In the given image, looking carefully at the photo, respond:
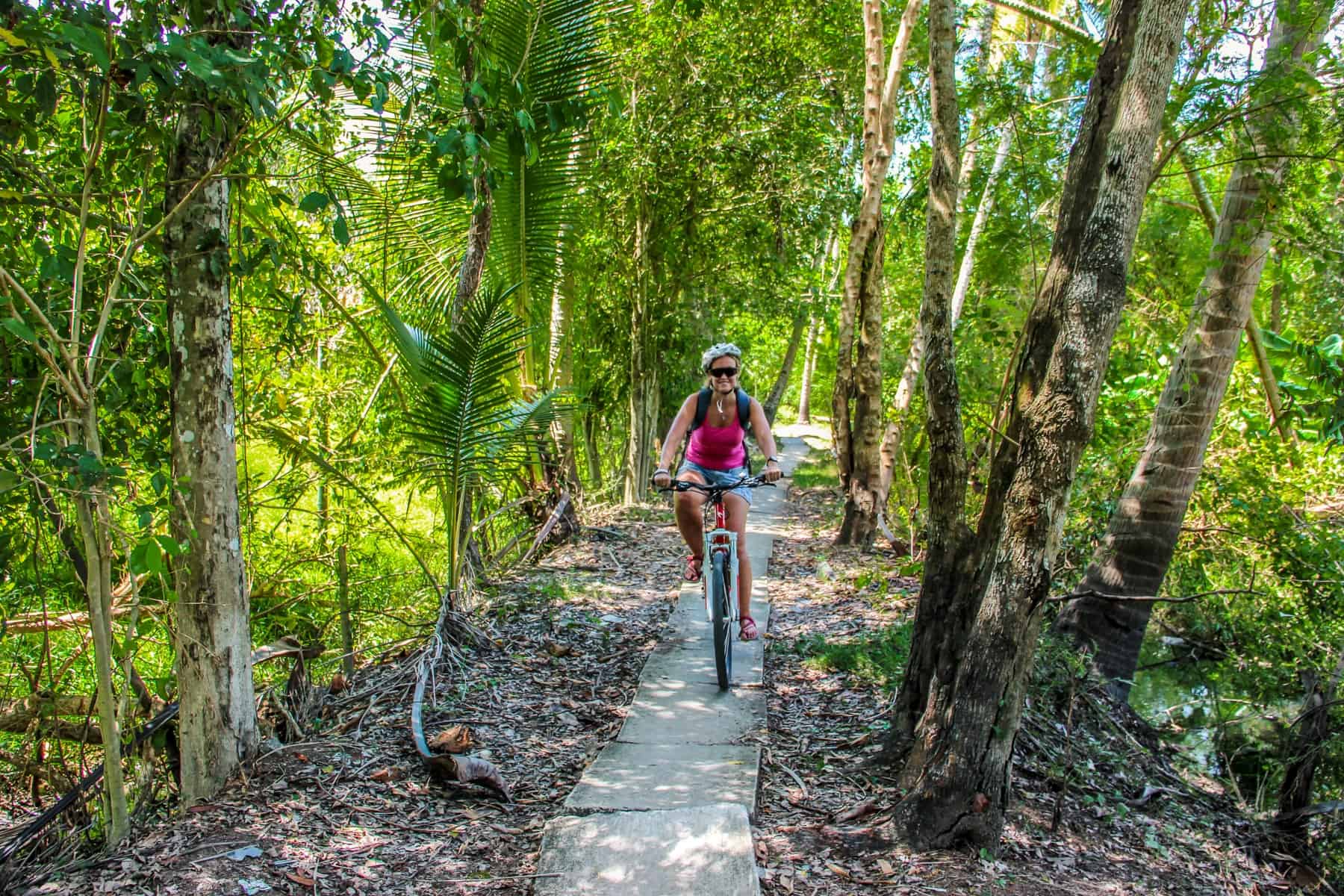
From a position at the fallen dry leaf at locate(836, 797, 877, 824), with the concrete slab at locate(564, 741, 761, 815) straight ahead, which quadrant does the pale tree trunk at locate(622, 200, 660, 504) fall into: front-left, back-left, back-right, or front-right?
front-right

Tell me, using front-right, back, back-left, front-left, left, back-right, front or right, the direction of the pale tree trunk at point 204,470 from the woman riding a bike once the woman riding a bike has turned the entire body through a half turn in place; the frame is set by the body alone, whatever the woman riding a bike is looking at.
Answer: back-left

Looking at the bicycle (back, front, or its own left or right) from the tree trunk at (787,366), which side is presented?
back

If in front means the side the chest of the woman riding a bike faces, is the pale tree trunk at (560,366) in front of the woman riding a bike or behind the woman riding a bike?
behind

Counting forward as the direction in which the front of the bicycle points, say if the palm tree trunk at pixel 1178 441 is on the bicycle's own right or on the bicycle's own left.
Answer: on the bicycle's own left

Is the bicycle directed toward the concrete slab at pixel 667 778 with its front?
yes

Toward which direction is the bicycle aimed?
toward the camera

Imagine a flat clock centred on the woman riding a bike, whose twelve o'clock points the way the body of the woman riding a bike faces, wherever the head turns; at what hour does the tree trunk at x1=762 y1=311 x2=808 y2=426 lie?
The tree trunk is roughly at 6 o'clock from the woman riding a bike.

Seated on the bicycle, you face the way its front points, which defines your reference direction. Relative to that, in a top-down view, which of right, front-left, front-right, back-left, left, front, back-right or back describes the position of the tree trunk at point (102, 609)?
front-right

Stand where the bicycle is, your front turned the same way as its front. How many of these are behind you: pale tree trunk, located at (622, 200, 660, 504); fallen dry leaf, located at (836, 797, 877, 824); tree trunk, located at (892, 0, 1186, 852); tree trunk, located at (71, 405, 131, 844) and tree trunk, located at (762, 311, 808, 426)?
2

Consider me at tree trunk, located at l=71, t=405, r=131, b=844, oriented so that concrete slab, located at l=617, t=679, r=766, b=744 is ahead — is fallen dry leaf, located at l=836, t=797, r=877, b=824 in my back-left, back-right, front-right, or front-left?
front-right

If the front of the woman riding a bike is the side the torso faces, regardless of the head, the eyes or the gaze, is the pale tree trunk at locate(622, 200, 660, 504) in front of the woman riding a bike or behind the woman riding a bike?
behind
